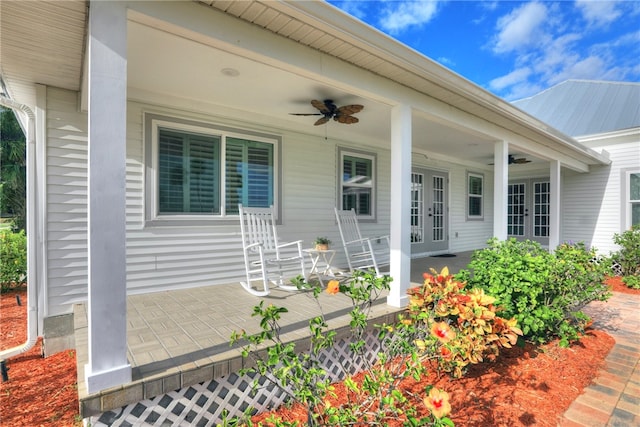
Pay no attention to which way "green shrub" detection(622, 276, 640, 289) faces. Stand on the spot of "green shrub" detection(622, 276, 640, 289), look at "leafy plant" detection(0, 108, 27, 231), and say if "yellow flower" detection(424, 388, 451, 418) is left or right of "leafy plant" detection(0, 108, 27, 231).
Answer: left

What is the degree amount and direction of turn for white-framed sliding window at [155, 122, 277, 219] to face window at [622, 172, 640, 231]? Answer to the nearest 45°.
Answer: approximately 45° to its left

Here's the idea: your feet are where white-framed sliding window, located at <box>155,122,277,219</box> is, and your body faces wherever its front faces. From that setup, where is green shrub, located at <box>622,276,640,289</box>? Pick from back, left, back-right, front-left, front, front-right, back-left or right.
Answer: front-left

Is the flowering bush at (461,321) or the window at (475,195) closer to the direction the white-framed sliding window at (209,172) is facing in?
the flowering bush

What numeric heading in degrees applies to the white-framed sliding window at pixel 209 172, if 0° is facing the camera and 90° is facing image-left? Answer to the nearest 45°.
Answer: approximately 315°

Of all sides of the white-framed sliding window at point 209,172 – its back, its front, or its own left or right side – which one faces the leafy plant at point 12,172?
back

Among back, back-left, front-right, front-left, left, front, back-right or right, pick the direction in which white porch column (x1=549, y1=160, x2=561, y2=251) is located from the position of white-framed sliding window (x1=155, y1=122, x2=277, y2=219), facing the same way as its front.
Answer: front-left

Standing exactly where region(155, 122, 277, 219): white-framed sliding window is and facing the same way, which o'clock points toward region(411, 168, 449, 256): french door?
The french door is roughly at 10 o'clock from the white-framed sliding window.

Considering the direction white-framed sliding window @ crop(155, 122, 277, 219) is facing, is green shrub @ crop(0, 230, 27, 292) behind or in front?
behind
